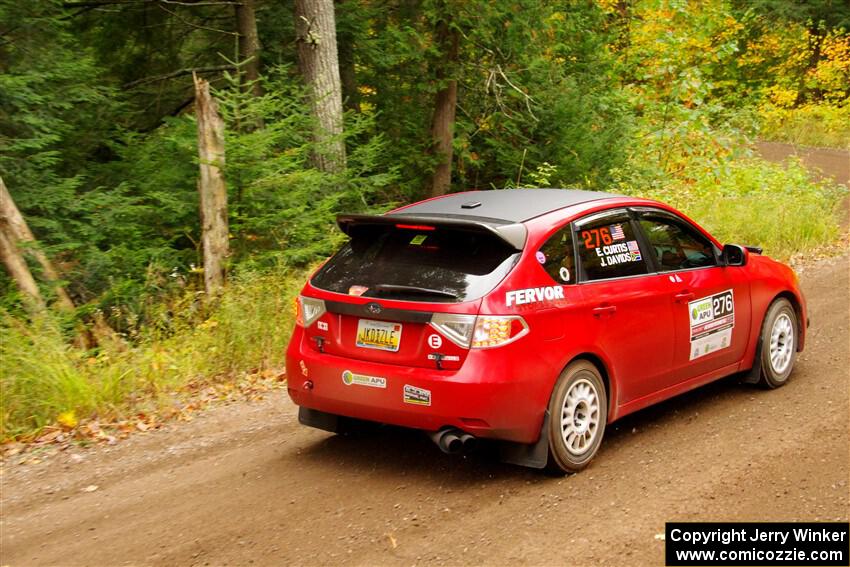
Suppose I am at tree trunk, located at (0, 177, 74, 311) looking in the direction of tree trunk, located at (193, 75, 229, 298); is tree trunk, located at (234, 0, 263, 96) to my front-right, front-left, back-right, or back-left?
front-left

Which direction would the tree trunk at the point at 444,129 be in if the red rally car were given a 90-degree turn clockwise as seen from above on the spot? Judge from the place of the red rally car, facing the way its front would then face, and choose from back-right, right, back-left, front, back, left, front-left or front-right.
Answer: back-left

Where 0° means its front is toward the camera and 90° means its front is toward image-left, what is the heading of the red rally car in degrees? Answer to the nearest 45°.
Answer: approximately 225°

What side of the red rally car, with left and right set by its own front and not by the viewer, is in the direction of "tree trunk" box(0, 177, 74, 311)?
left

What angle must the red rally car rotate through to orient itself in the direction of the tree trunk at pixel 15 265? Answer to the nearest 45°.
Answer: approximately 90° to its left

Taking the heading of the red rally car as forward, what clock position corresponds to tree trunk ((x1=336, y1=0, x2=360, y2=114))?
The tree trunk is roughly at 10 o'clock from the red rally car.

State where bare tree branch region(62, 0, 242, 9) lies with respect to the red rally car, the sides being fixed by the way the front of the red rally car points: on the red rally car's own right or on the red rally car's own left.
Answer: on the red rally car's own left

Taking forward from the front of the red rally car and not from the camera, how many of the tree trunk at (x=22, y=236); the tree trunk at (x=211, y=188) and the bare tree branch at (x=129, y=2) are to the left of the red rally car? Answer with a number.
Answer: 3

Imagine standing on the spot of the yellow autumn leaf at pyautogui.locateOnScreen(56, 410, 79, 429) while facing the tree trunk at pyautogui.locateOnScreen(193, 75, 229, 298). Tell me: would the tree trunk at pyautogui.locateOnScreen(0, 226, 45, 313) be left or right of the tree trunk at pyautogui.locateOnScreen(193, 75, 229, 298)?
left
